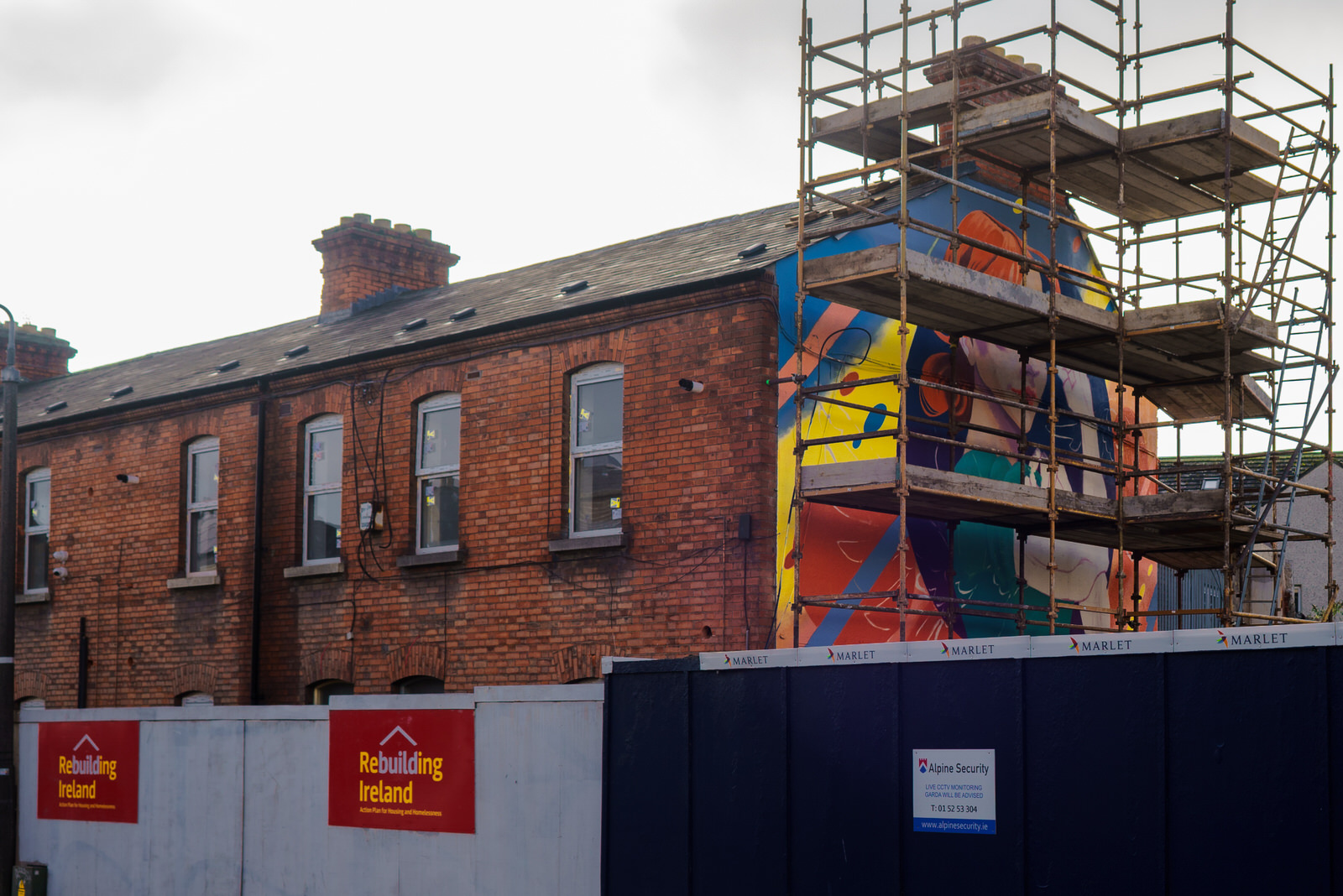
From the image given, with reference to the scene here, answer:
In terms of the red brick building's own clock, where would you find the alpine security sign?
The alpine security sign is roughly at 10 o'clock from the red brick building.

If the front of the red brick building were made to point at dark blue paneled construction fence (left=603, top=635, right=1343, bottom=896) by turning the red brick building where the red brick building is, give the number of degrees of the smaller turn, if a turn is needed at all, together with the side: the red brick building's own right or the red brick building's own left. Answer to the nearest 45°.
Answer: approximately 45° to the red brick building's own left

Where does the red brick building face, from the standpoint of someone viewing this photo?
facing the viewer and to the left of the viewer

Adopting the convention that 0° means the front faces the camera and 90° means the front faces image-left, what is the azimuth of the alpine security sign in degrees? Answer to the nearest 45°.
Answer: approximately 0°

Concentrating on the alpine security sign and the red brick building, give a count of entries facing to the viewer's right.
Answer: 0

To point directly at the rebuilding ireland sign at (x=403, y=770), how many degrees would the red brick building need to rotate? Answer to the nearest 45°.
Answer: approximately 45° to its left
